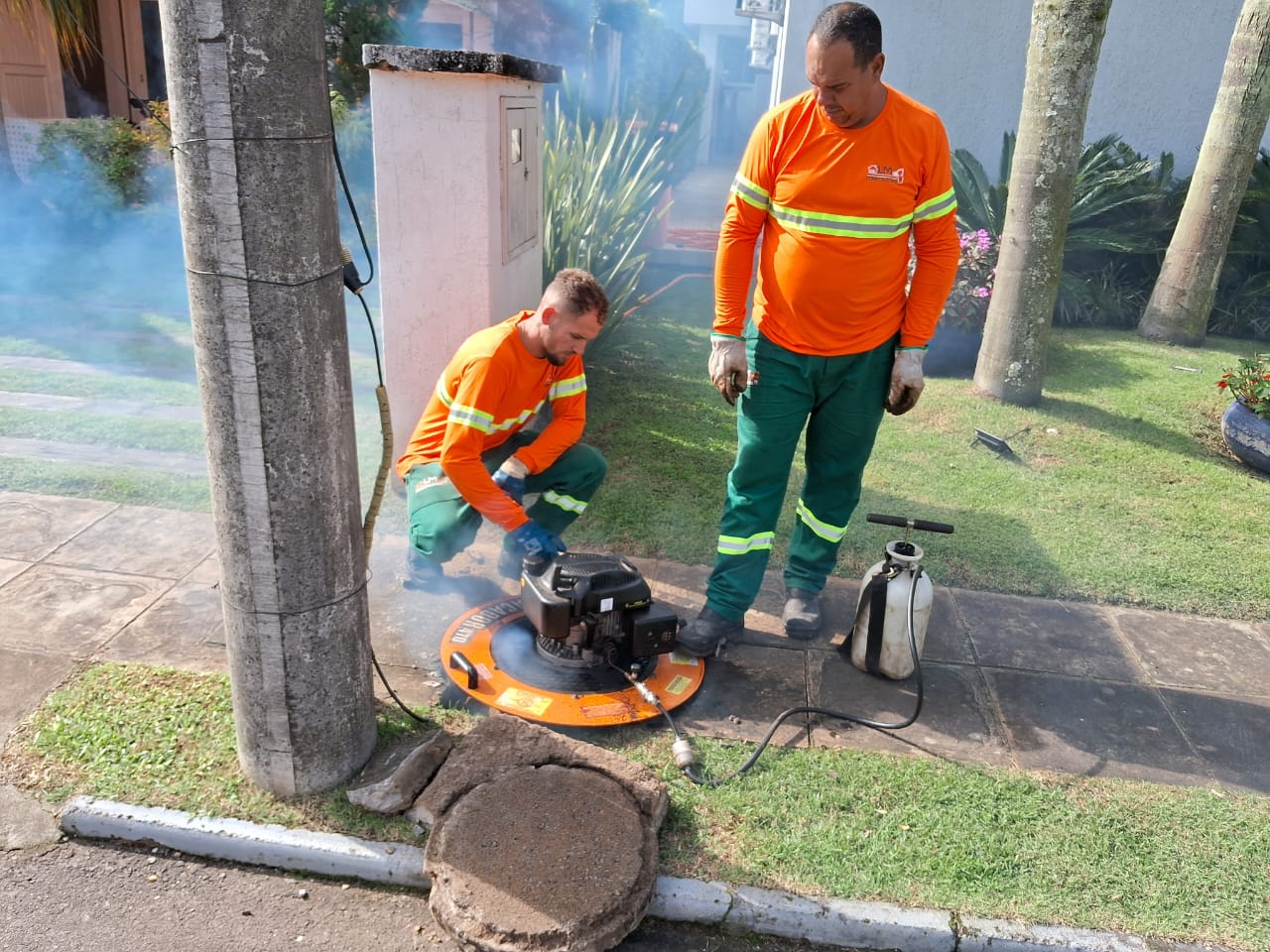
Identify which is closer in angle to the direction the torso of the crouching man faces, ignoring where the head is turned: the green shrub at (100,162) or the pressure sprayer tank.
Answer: the pressure sprayer tank

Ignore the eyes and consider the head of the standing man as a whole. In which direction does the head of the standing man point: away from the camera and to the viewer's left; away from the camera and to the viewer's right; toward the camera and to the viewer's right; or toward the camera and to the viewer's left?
toward the camera and to the viewer's left

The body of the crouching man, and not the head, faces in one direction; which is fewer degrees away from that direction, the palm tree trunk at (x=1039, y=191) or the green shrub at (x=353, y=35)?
the palm tree trunk

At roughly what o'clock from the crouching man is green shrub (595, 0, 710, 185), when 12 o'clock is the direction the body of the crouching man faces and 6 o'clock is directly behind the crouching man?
The green shrub is roughly at 8 o'clock from the crouching man.

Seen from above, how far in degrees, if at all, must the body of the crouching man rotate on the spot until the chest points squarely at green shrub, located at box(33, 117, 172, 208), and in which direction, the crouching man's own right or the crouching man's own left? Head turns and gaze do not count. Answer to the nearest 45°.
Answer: approximately 180°

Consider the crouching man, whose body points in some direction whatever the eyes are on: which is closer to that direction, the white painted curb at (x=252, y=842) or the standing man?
the standing man

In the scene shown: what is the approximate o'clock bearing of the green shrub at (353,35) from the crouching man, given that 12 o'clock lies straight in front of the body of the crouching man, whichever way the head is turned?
The green shrub is roughly at 7 o'clock from the crouching man.

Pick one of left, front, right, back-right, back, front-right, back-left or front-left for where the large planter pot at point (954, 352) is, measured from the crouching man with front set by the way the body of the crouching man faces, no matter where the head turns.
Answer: left

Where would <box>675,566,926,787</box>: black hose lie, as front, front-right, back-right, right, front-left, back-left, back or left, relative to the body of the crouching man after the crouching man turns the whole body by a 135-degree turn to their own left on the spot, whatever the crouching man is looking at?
back-right

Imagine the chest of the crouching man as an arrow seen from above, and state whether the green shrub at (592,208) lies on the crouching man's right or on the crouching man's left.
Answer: on the crouching man's left

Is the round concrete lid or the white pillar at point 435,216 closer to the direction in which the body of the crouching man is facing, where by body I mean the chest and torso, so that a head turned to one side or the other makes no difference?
the round concrete lid

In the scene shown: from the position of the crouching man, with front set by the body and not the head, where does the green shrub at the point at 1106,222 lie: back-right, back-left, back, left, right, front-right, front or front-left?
left

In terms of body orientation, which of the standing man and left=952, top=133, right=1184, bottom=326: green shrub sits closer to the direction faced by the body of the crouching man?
the standing man

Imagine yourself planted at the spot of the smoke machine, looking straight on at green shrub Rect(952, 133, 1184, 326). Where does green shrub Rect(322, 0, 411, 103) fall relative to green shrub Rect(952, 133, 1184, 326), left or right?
left

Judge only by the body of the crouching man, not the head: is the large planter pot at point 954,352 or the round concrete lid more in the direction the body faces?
the round concrete lid

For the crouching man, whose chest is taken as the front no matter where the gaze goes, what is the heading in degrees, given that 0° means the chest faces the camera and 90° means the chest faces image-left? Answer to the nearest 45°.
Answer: approximately 315°
